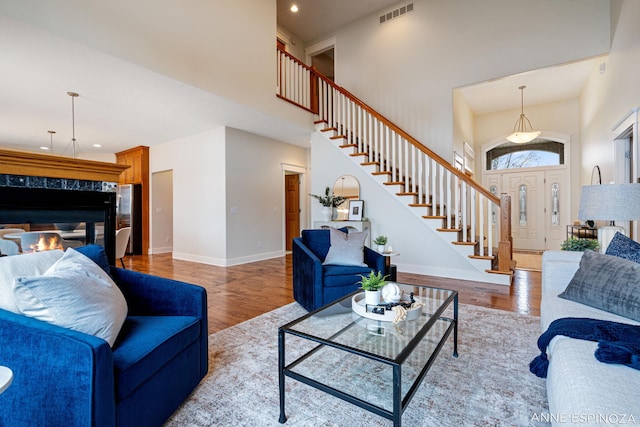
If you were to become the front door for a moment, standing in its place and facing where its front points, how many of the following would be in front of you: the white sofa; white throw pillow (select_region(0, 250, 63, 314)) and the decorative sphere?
3

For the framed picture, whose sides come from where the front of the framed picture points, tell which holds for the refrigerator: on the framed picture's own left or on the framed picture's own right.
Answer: on the framed picture's own right

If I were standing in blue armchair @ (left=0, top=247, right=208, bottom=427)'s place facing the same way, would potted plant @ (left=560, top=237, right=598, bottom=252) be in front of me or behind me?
in front

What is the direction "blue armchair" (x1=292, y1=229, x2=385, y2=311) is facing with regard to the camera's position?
facing the viewer and to the right of the viewer

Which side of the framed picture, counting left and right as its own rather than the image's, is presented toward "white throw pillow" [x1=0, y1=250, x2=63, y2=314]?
front

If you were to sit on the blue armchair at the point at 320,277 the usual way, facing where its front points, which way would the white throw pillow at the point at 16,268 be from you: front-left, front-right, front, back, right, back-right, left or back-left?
right

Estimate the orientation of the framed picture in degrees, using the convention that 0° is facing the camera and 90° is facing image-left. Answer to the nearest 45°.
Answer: approximately 0°

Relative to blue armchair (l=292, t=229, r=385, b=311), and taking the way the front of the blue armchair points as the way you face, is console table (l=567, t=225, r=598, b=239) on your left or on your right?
on your left

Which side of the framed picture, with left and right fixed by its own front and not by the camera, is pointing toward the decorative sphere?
front

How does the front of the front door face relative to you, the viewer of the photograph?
facing the viewer

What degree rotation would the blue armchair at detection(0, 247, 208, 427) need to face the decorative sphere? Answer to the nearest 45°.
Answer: approximately 45° to its left

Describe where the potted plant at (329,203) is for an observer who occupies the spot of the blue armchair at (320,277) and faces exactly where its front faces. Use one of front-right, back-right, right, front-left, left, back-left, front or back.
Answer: back-left

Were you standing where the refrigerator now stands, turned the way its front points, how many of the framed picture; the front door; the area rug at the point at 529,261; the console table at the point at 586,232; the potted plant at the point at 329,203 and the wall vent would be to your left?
6

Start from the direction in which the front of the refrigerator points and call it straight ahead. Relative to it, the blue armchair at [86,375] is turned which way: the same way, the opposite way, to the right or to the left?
to the left

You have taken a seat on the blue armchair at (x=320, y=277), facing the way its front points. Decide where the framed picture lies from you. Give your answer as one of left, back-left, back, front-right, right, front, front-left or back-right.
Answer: back-left

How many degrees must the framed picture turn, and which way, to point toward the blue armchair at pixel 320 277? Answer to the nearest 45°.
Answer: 0° — it already faces it

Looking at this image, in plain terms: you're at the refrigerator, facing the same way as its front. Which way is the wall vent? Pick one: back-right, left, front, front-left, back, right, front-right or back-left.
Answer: left

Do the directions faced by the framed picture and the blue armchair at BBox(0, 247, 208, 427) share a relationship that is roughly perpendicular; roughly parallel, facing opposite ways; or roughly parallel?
roughly perpendicular
